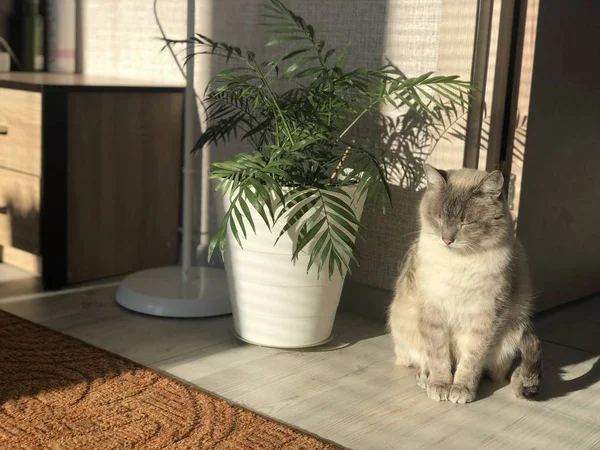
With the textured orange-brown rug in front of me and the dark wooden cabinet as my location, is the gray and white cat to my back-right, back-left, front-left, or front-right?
front-left

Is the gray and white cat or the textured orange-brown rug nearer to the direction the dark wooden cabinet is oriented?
the textured orange-brown rug

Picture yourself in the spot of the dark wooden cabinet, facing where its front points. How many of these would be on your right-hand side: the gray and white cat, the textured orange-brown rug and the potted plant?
0

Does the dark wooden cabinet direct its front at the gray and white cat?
no

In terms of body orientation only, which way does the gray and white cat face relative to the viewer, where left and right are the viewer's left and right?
facing the viewer

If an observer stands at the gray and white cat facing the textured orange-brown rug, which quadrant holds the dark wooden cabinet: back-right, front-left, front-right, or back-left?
front-right

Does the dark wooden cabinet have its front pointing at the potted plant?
no

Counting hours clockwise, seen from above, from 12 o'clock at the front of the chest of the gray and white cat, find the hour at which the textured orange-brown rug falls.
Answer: The textured orange-brown rug is roughly at 2 o'clock from the gray and white cat.

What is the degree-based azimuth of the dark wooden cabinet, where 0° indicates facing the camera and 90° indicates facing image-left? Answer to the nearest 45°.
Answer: approximately 45°

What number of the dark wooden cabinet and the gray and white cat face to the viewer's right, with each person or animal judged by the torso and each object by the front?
0

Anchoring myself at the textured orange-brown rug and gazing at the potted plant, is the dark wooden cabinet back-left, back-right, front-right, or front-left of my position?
front-left

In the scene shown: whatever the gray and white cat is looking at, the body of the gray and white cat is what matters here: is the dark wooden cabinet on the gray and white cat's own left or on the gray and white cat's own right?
on the gray and white cat's own right

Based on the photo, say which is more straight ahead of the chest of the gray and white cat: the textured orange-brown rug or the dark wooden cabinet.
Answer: the textured orange-brown rug

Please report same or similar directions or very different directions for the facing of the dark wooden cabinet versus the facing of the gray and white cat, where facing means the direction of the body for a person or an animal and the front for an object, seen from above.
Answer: same or similar directions
